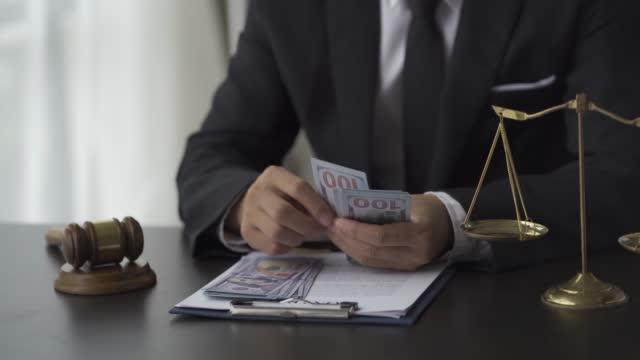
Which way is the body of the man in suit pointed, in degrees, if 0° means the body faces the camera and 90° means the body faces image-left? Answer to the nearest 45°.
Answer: approximately 0°

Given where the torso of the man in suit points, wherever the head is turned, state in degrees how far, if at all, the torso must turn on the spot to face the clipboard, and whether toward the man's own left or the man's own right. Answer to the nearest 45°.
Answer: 0° — they already face it

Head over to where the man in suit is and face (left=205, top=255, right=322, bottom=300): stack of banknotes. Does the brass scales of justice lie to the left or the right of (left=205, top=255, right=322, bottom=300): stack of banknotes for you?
left

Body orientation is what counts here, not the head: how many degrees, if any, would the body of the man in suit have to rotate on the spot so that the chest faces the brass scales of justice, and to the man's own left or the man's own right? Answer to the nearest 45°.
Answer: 0° — they already face it

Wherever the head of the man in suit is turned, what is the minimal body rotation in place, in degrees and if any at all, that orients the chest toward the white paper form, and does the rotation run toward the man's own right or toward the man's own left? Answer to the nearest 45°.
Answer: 0° — they already face it
